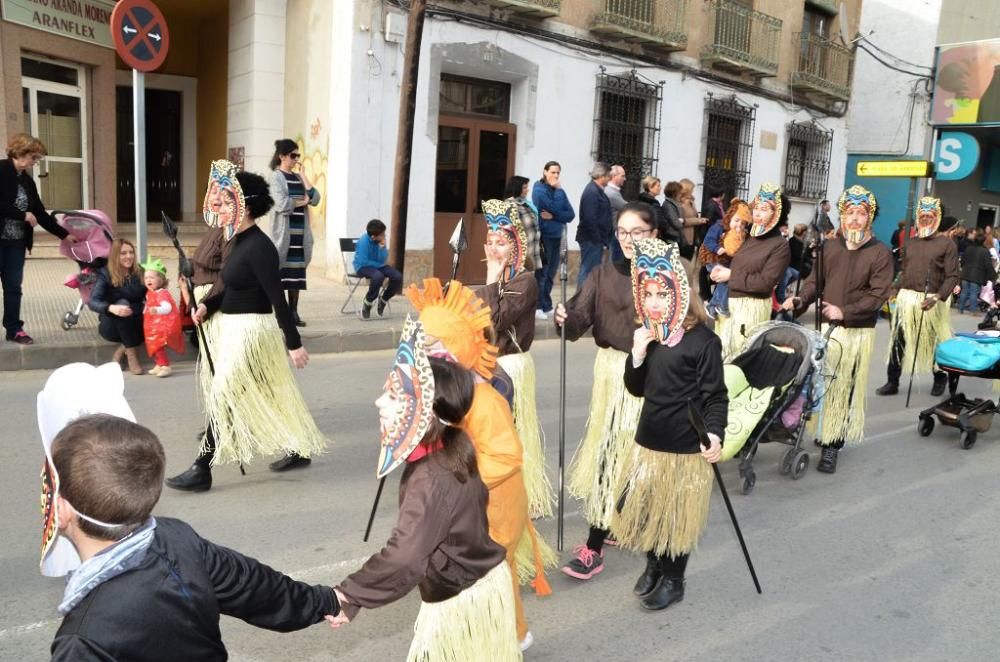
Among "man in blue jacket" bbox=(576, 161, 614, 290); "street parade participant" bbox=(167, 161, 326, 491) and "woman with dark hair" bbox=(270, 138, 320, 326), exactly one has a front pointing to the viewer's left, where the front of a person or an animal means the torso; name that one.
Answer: the street parade participant

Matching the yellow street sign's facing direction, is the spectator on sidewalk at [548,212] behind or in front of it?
in front

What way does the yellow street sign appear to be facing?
toward the camera

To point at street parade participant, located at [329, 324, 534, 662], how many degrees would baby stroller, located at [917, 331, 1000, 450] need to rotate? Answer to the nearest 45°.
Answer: approximately 45° to its left

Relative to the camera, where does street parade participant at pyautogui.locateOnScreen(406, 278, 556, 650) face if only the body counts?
to the viewer's left

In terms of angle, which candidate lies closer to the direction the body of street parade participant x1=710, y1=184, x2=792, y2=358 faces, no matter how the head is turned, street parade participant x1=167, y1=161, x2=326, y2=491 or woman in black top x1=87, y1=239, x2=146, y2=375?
the street parade participant

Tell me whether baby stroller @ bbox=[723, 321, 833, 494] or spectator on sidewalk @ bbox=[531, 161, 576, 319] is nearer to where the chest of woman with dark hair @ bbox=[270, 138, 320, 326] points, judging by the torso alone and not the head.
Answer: the baby stroller

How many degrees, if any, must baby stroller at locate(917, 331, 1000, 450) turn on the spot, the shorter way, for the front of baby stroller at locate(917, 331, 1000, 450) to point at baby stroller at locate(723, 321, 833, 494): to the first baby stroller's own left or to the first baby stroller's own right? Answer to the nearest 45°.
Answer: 0° — it already faces it

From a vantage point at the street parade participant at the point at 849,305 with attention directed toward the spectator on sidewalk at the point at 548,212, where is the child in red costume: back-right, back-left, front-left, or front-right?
front-left

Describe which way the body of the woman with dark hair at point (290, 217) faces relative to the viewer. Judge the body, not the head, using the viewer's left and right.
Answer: facing the viewer and to the right of the viewer

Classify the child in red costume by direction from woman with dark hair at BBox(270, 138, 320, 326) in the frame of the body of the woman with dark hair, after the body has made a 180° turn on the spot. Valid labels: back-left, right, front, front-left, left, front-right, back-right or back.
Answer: left

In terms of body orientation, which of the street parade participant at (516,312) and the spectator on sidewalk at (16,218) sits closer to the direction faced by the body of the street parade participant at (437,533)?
the spectator on sidewalk

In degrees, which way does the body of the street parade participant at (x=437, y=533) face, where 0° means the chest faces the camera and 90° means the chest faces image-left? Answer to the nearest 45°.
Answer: approximately 90°
